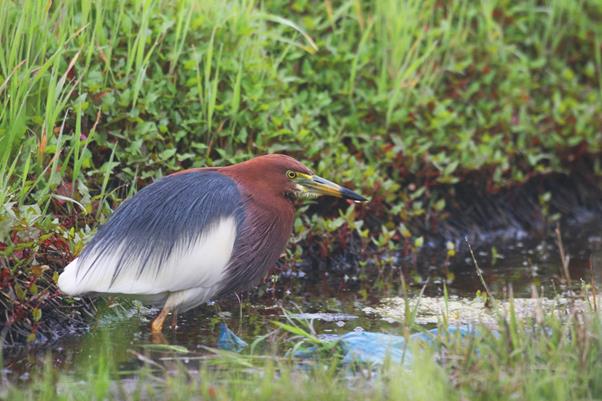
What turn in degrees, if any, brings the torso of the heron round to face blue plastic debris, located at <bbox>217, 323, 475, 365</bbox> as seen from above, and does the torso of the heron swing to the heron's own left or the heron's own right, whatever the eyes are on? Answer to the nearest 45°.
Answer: approximately 45° to the heron's own right

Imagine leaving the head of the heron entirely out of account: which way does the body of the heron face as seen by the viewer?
to the viewer's right
